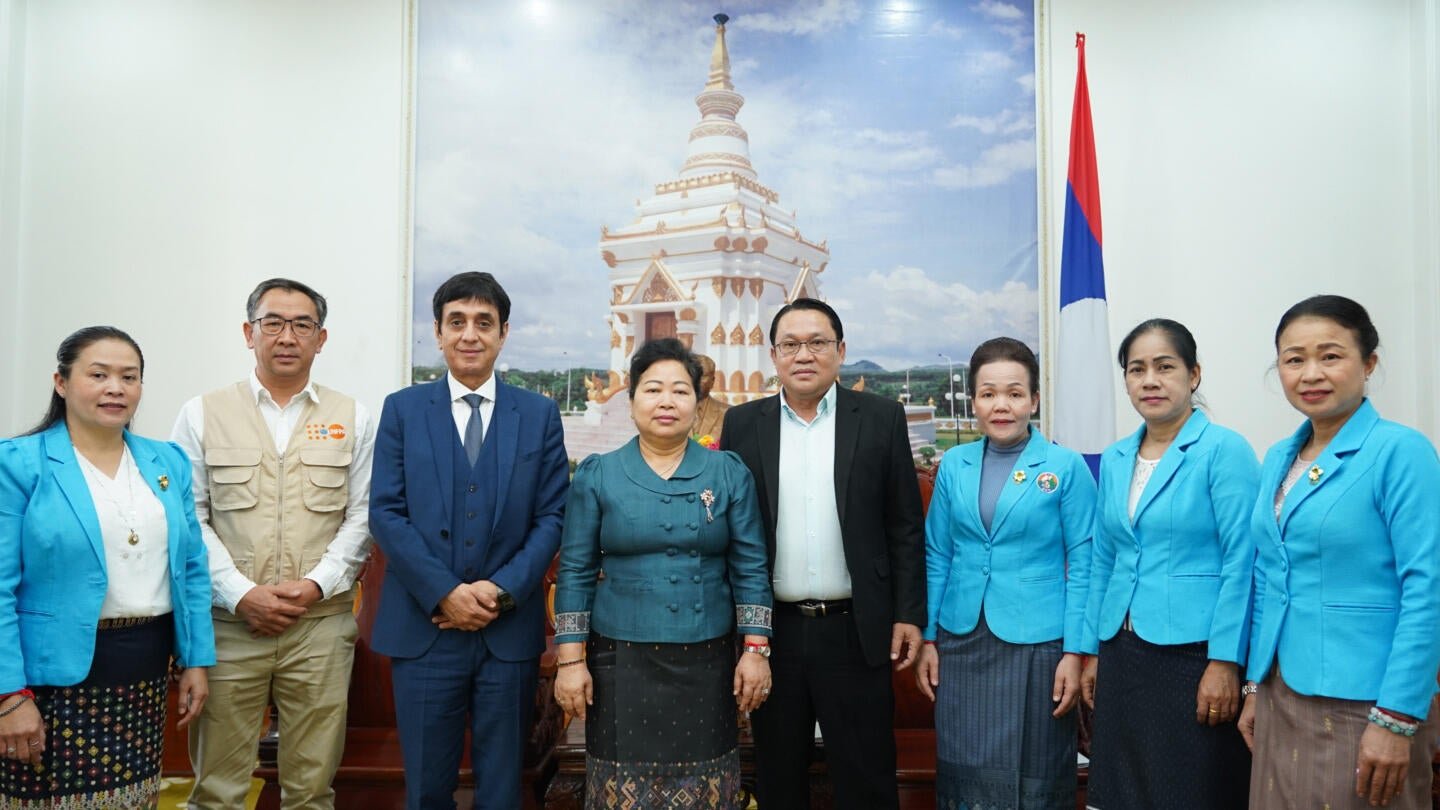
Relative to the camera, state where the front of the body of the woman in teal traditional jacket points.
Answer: toward the camera

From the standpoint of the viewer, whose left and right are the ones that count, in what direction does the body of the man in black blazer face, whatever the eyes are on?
facing the viewer

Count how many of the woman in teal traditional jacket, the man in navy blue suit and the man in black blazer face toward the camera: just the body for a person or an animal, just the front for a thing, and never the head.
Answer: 3

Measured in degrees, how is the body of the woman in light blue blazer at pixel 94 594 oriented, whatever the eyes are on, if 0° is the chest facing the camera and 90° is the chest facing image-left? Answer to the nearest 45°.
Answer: approximately 315°

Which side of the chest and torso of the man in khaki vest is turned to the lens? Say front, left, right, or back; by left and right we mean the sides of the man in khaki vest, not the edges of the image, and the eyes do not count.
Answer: front

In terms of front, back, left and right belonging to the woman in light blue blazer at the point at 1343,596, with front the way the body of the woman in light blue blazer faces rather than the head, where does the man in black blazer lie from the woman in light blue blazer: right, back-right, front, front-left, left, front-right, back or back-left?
front-right

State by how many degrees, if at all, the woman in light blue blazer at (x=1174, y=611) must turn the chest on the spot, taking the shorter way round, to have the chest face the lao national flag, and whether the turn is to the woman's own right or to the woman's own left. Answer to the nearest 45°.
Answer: approximately 135° to the woman's own right

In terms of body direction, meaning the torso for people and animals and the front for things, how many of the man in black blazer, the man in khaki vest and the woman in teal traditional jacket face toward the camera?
3

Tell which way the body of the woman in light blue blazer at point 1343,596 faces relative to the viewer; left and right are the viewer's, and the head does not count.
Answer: facing the viewer and to the left of the viewer

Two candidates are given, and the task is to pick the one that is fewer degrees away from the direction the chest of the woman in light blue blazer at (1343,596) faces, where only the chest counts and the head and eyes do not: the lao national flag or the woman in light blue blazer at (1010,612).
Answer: the woman in light blue blazer

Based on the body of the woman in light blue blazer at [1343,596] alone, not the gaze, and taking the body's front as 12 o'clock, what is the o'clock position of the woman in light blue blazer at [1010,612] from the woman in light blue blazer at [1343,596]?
the woman in light blue blazer at [1010,612] is roughly at 2 o'clock from the woman in light blue blazer at [1343,596].
